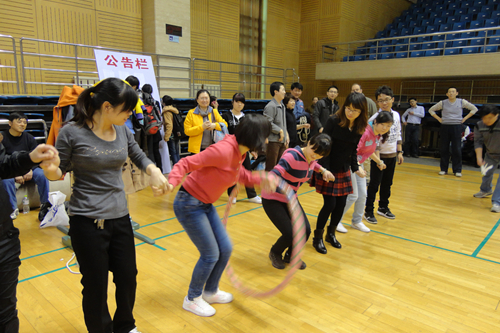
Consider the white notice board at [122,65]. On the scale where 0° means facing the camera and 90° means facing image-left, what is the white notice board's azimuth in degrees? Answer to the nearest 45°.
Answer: approximately 0°

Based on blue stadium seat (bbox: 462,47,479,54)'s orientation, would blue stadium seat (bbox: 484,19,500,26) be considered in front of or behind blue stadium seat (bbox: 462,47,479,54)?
behind

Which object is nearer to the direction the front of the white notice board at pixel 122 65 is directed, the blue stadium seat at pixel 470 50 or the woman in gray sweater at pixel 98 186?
the woman in gray sweater

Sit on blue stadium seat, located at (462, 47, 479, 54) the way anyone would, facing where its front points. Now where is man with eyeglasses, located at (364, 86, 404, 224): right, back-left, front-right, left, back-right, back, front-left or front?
front-left

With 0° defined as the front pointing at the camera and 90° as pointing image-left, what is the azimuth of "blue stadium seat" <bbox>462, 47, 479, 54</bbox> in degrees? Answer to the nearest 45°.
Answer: approximately 45°

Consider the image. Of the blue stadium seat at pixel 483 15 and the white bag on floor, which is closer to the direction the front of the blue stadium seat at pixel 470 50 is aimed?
the white bag on floor

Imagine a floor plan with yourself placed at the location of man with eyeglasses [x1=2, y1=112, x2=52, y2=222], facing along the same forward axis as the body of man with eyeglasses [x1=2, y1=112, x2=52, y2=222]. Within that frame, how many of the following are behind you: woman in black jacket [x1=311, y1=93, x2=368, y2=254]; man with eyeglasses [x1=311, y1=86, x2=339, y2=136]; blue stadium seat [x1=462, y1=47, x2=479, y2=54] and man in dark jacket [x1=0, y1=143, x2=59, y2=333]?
0

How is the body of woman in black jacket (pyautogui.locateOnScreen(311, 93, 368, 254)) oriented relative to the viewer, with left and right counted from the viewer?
facing the viewer and to the right of the viewer

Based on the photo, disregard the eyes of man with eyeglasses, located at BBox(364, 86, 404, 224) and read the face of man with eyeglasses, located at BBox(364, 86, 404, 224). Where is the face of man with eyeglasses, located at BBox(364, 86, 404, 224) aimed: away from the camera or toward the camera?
toward the camera

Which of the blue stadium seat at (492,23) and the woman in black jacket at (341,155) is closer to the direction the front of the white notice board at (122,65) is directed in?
the woman in black jacket

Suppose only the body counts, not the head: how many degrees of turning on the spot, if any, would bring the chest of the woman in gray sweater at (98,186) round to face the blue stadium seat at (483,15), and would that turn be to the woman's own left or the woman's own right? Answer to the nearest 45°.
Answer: approximately 90° to the woman's own left

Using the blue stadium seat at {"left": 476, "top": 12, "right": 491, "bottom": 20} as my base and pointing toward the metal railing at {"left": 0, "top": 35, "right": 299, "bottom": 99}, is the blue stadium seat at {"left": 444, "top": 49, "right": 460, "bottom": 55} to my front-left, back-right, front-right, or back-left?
front-left

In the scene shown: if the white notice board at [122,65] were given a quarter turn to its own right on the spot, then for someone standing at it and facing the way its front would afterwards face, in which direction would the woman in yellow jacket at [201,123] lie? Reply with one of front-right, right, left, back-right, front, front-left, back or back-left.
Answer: back-left

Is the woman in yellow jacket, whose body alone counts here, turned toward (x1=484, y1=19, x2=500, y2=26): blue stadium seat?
no
